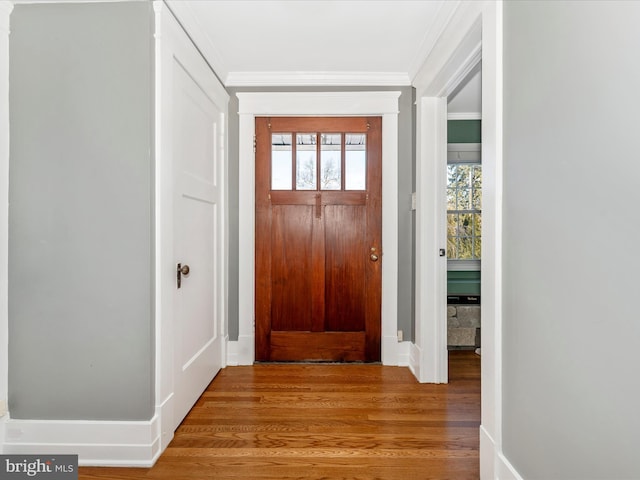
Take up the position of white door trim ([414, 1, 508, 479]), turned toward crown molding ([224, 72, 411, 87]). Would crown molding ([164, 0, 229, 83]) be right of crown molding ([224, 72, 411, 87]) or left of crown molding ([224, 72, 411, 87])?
left

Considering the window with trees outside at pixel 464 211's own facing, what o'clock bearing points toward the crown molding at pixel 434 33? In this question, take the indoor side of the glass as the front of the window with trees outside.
The crown molding is roughly at 12 o'clock from the window with trees outside.

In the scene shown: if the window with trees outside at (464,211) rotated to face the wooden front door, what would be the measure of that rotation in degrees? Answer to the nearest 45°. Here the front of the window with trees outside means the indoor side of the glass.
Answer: approximately 45° to its right

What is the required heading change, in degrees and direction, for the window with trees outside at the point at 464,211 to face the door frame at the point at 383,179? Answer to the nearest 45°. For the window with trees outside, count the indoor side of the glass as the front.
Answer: approximately 45° to its right

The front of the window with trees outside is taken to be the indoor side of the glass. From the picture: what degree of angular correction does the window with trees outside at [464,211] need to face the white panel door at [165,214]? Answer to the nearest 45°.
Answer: approximately 45° to its right

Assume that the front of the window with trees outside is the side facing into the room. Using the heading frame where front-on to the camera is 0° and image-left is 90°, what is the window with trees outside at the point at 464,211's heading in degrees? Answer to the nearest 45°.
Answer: approximately 0°

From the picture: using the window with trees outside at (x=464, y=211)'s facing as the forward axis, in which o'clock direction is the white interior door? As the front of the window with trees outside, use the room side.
The white interior door is roughly at 1 o'clock from the window with trees outside.
